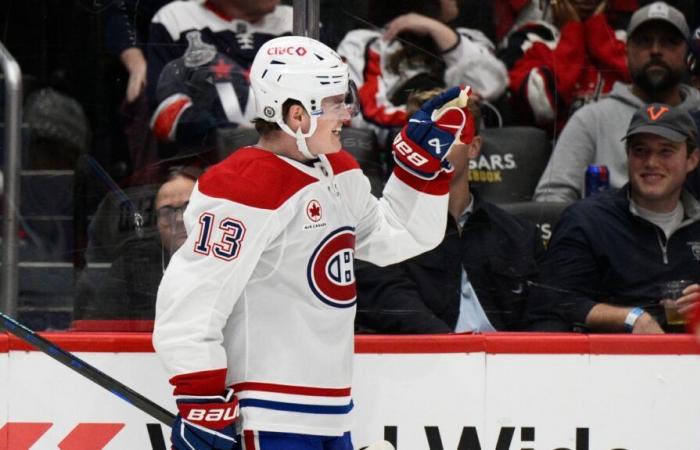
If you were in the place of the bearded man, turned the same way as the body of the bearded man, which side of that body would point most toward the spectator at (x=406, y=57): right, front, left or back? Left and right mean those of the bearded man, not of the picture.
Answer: right

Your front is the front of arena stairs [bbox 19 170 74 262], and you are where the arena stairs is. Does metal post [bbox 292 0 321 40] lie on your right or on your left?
on your left

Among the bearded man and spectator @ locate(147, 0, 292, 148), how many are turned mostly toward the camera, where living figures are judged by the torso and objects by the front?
2

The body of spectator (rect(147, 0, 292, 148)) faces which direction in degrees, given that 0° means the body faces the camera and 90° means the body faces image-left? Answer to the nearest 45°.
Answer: approximately 0°

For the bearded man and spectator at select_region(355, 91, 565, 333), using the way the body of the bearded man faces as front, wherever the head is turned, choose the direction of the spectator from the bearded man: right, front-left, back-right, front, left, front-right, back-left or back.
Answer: front-right

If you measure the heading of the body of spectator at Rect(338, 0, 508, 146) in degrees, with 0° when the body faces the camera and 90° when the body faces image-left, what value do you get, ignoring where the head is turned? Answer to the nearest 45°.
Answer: approximately 0°
